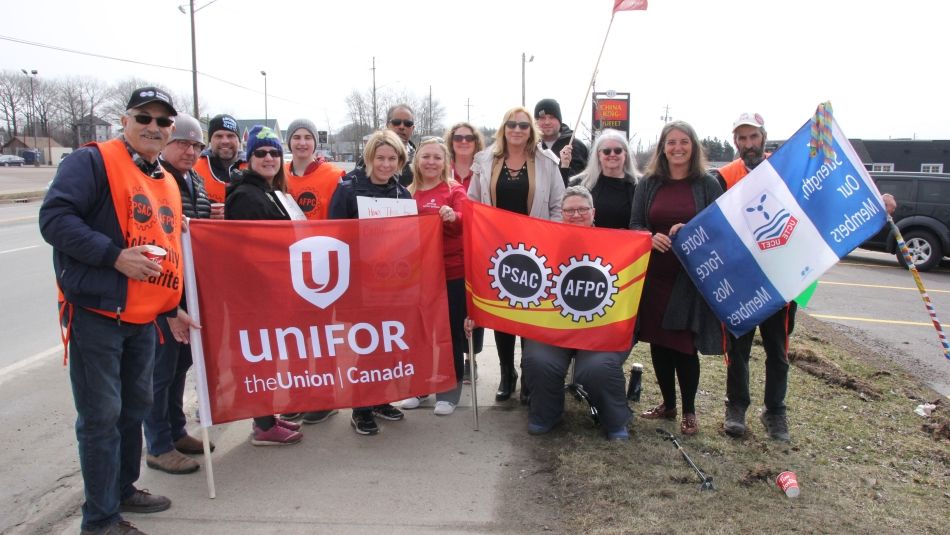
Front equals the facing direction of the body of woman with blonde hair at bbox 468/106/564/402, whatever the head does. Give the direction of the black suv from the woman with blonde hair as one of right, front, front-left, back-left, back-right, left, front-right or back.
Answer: back-left

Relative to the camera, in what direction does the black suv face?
facing to the right of the viewer

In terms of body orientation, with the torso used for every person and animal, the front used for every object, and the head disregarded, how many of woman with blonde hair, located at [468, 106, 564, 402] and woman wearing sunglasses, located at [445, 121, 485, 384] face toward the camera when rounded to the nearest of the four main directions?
2

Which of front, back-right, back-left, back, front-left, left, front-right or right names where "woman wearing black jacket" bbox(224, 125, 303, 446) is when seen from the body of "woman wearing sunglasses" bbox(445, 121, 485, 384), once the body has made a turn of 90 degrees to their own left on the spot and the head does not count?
back-right

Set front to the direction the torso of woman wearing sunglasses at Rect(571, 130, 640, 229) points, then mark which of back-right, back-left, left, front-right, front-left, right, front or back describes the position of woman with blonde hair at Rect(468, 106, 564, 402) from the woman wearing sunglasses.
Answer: right

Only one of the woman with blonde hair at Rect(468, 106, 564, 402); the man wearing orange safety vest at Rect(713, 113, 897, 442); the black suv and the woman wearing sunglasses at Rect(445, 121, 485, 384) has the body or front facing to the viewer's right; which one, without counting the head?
the black suv

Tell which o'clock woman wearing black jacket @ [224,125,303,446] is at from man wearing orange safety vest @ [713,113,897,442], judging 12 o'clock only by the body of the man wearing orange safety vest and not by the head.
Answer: The woman wearing black jacket is roughly at 2 o'clock from the man wearing orange safety vest.

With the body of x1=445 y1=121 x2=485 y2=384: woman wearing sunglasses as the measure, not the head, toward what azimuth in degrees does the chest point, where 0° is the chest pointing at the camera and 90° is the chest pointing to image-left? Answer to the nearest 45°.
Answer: approximately 0°

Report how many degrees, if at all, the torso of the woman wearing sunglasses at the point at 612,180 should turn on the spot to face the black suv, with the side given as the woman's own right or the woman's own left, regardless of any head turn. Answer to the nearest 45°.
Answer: approximately 135° to the woman's own left

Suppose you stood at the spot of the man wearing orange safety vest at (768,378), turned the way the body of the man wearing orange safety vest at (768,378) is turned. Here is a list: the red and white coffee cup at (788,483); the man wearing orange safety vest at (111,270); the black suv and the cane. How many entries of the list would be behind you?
1
